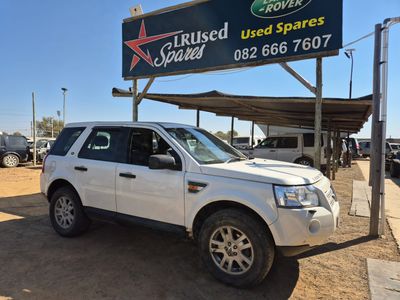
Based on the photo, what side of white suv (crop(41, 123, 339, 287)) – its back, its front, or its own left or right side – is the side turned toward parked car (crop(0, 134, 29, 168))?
back

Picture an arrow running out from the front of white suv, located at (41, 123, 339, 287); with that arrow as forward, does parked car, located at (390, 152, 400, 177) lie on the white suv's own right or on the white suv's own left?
on the white suv's own left
